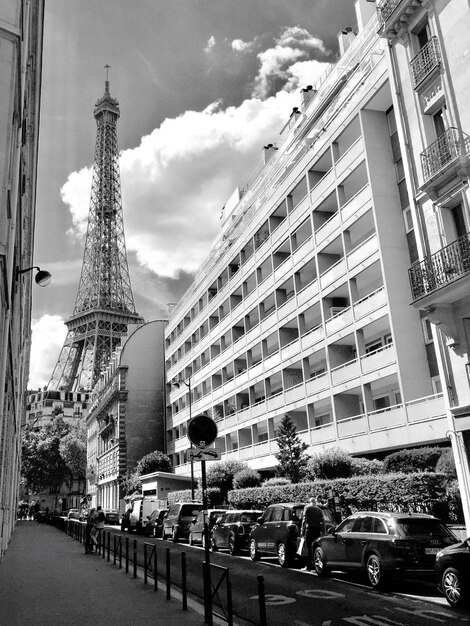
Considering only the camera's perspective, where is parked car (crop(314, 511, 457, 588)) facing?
facing away from the viewer and to the left of the viewer

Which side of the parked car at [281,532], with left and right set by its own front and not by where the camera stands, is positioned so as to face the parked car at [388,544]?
back

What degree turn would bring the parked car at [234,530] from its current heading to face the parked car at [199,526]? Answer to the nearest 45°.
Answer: approximately 45° to its right

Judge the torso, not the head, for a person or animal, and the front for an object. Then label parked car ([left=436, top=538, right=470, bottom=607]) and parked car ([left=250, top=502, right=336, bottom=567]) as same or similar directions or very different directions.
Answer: same or similar directions

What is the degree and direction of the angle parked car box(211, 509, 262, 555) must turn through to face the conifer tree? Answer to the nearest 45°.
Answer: approximately 45° to its right

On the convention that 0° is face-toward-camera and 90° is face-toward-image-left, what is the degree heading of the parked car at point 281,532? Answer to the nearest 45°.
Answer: approximately 135°

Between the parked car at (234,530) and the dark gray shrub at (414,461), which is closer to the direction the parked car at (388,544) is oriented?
the parked car

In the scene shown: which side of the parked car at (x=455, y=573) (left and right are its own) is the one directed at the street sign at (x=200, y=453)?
left
